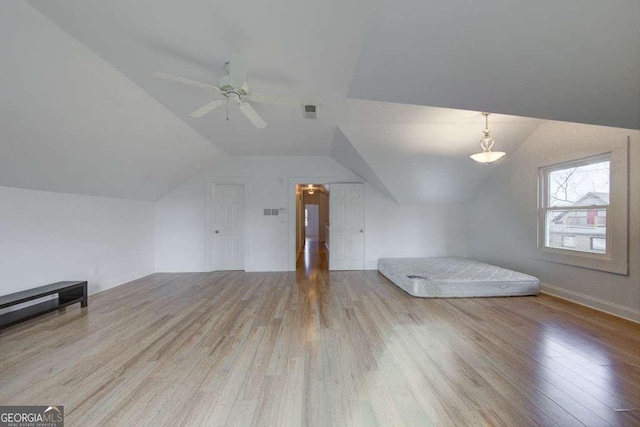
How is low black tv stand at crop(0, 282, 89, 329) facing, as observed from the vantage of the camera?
facing the viewer and to the right of the viewer

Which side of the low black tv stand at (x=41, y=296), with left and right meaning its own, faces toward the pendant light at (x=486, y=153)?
front

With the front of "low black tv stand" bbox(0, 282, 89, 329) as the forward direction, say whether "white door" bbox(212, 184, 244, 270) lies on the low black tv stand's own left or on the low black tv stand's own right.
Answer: on the low black tv stand's own left

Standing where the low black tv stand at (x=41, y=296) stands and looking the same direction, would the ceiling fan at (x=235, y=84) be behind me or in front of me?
in front

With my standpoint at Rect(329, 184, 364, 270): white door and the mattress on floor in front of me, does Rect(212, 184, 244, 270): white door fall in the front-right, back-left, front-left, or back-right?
back-right

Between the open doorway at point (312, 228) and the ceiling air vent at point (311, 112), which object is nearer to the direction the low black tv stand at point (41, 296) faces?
the ceiling air vent

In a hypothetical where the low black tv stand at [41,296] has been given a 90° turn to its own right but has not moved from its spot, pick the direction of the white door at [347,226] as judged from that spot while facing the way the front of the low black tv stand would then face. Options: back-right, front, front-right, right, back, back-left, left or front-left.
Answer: back-left

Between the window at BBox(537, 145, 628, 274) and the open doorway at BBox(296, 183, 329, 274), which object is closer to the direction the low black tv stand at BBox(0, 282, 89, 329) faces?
the window

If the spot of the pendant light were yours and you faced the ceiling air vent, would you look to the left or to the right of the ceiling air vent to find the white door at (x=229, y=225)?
right

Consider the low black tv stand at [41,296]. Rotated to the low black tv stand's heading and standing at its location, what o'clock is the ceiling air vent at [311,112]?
The ceiling air vent is roughly at 12 o'clock from the low black tv stand.

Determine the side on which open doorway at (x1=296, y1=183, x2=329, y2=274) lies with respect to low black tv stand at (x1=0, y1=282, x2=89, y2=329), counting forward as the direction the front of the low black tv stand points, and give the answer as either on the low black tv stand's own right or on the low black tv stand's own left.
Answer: on the low black tv stand's own left

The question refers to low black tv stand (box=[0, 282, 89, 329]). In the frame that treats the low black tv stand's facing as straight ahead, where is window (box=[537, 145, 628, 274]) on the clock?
The window is roughly at 12 o'clock from the low black tv stand.
